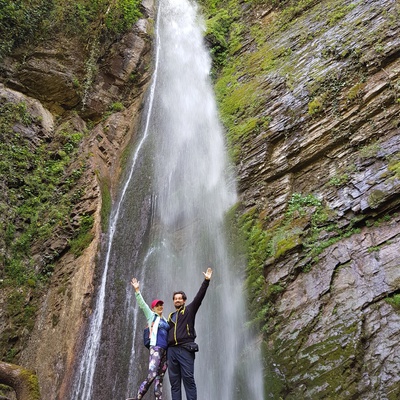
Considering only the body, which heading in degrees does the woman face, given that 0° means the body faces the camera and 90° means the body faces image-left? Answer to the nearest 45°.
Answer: approximately 315°
